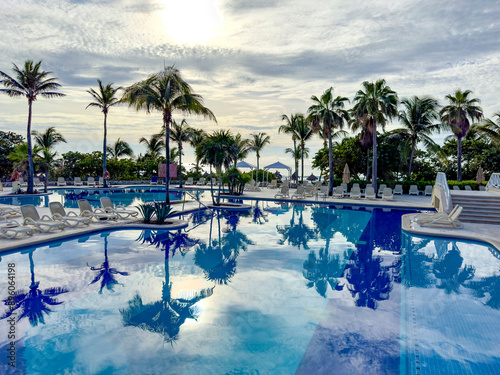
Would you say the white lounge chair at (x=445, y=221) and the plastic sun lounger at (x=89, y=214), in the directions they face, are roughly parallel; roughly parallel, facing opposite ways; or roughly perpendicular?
roughly parallel, facing opposite ways

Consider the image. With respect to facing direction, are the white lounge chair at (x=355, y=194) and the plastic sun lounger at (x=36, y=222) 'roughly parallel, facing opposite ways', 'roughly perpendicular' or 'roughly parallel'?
roughly perpendicular

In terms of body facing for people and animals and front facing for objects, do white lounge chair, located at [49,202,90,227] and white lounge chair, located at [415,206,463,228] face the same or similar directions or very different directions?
very different directions

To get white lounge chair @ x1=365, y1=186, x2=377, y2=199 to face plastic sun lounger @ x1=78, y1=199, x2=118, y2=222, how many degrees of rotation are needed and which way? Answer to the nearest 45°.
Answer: approximately 45° to its right

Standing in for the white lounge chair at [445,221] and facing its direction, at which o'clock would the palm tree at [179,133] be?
The palm tree is roughly at 1 o'clock from the white lounge chair.

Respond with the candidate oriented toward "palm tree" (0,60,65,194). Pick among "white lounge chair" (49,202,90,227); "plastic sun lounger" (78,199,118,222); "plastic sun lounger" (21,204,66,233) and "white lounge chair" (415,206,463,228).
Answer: "white lounge chair" (415,206,463,228)

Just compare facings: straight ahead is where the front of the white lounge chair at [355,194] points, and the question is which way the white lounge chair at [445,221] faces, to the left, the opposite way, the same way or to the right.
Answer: to the right

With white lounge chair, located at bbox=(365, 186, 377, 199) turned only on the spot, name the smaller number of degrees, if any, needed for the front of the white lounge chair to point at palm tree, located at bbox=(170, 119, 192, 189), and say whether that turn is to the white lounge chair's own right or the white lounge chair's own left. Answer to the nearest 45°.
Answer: approximately 90° to the white lounge chair's own right

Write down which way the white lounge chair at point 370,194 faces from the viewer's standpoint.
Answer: facing the viewer

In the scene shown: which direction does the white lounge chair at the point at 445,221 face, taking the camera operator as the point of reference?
facing to the left of the viewer

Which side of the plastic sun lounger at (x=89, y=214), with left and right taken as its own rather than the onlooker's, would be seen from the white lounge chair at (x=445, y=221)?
front

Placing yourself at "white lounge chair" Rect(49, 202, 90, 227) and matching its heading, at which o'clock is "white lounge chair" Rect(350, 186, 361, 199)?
"white lounge chair" Rect(350, 186, 361, 199) is roughly at 10 o'clock from "white lounge chair" Rect(49, 202, 90, 227).

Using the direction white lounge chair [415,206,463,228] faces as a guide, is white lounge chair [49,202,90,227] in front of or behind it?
in front

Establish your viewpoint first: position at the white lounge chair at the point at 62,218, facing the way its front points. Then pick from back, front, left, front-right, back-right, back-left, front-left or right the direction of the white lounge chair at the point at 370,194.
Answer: front-left

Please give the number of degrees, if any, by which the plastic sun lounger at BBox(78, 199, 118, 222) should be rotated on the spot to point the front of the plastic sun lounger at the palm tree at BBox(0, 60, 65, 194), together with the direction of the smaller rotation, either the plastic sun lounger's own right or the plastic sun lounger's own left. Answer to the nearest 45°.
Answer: approximately 135° to the plastic sun lounger's own left

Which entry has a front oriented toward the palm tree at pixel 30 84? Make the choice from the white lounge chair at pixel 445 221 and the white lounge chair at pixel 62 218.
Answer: the white lounge chair at pixel 445 221

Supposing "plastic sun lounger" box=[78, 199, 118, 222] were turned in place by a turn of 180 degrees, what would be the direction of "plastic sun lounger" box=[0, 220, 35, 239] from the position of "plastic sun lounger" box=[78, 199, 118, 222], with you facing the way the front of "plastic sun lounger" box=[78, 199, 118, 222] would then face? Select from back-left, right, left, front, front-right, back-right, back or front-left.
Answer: left

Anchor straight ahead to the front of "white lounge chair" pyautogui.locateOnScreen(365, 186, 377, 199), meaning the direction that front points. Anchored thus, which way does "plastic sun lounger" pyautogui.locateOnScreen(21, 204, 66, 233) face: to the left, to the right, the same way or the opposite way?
to the left

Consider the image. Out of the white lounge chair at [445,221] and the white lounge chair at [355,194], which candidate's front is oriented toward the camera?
the white lounge chair at [355,194]

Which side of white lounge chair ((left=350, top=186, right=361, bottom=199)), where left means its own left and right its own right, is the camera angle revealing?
front

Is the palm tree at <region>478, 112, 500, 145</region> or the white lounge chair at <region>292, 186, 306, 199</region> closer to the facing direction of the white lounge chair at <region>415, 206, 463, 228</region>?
the white lounge chair

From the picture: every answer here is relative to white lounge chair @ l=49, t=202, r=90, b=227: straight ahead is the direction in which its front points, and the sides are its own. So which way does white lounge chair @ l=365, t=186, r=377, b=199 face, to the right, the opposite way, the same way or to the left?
to the right

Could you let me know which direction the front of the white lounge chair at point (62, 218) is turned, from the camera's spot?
facing the viewer and to the right of the viewer

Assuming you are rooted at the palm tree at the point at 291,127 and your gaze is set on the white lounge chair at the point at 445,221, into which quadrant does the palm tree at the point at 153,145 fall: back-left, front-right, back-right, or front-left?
back-right
